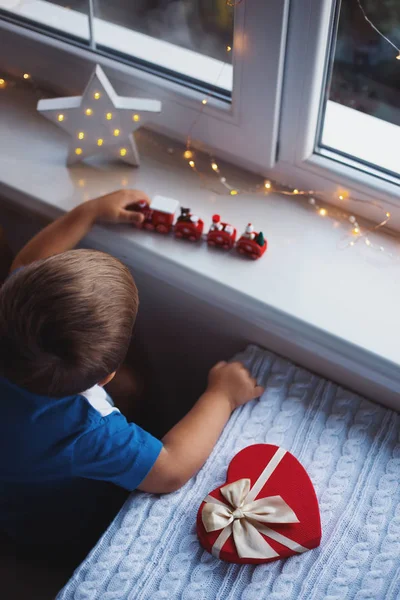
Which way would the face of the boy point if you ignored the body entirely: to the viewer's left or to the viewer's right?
to the viewer's right

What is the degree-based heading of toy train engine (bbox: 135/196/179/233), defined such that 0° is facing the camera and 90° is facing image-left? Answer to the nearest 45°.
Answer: approximately 90°

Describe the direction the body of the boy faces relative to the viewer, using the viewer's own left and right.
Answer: facing away from the viewer and to the right of the viewer
